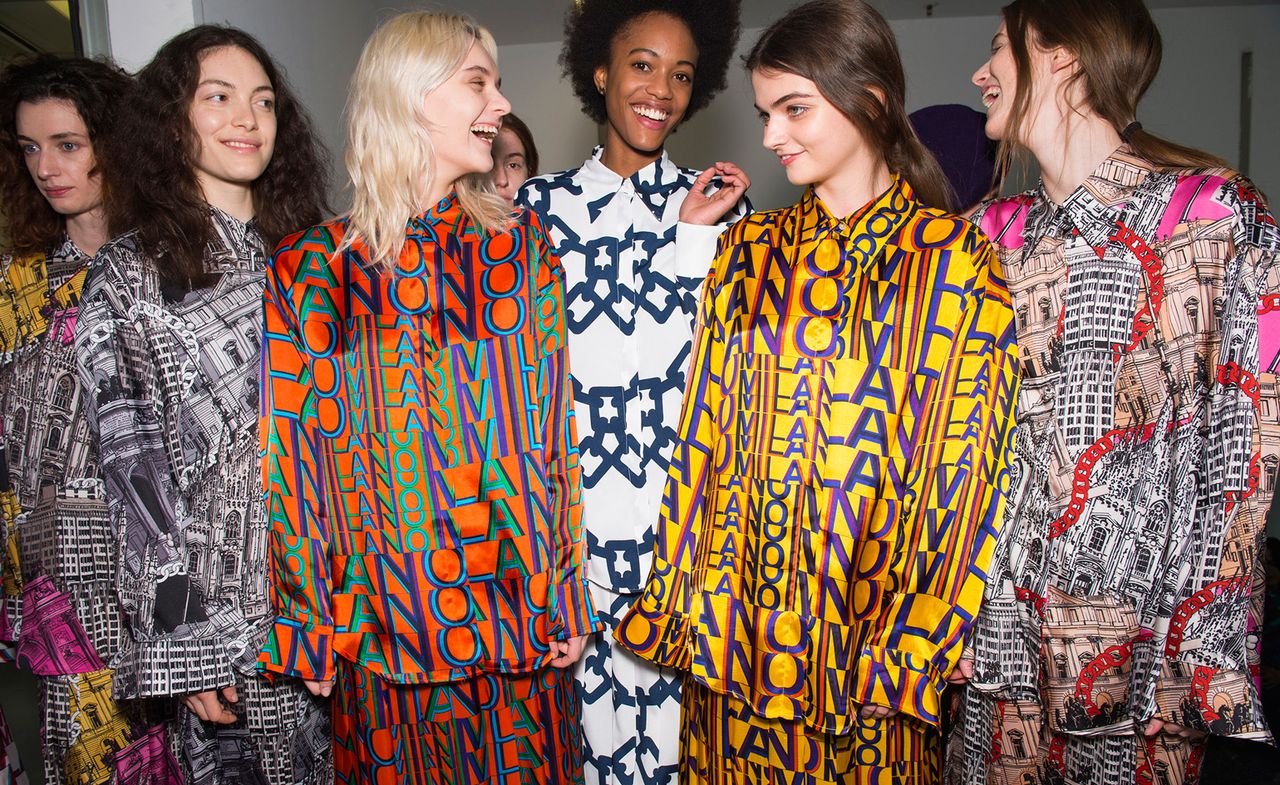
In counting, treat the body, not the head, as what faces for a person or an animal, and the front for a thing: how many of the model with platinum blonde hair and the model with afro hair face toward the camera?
2

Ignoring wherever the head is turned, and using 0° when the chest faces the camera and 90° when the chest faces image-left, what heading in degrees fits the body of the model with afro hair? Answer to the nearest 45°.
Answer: approximately 0°

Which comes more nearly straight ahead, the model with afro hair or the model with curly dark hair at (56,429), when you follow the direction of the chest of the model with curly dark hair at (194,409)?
the model with afro hair

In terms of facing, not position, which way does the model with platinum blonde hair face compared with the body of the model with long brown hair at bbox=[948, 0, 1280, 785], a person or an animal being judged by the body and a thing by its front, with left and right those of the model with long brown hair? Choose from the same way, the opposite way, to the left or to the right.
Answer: to the left

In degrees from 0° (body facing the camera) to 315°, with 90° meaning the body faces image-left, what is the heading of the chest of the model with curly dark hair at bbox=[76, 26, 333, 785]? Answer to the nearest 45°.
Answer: approximately 315°

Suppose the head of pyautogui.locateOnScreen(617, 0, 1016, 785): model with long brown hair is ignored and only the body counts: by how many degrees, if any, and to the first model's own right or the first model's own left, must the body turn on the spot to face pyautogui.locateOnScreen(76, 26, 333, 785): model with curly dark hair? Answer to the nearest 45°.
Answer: approximately 45° to the first model's own right

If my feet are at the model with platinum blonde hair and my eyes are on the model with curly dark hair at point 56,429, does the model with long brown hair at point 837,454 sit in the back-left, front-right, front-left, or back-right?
back-right
